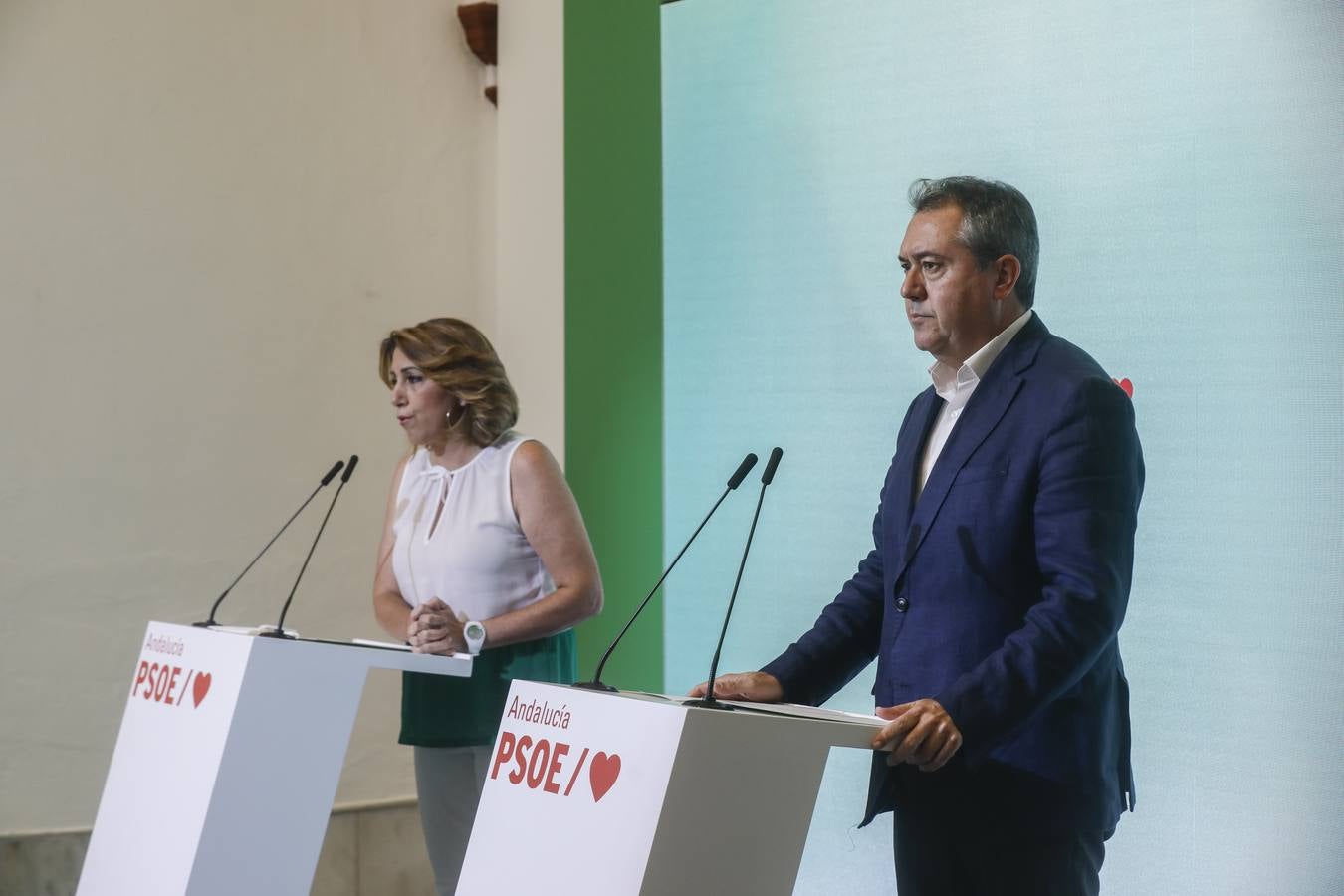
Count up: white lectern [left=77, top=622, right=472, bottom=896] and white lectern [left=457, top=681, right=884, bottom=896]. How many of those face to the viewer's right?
0

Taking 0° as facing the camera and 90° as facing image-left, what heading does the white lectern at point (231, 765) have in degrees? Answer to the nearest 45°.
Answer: approximately 45°

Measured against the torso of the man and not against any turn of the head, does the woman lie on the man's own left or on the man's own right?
on the man's own right

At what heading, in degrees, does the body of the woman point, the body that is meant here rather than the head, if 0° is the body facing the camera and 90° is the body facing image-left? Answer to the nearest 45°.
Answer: approximately 45°

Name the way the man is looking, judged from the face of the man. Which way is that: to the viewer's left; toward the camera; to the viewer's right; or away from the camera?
to the viewer's left

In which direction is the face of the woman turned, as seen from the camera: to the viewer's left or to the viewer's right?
to the viewer's left

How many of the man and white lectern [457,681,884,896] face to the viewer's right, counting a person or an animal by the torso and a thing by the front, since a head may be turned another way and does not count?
0

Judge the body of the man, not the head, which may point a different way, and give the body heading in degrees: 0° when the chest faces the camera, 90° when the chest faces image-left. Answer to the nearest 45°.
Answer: approximately 45°

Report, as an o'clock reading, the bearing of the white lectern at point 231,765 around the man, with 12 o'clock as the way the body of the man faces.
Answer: The white lectern is roughly at 2 o'clock from the man.
